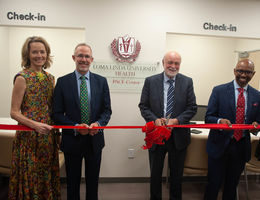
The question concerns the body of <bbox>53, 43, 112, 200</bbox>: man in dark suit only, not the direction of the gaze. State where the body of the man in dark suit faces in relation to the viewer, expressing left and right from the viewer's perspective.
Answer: facing the viewer

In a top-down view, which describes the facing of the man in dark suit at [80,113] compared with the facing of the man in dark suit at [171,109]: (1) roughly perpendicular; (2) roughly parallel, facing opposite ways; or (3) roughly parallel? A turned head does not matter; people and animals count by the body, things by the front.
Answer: roughly parallel

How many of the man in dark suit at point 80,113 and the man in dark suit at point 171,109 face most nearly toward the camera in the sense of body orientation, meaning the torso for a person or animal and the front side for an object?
2

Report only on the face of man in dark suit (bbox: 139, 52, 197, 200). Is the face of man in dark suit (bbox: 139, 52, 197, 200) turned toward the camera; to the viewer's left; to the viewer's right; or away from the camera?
toward the camera

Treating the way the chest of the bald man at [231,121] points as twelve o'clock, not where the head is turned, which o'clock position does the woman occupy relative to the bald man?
The woman is roughly at 2 o'clock from the bald man.

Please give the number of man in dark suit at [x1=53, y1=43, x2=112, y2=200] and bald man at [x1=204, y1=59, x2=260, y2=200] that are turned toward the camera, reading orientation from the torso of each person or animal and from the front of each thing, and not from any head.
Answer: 2

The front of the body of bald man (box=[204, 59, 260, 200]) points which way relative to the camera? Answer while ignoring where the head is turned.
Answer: toward the camera

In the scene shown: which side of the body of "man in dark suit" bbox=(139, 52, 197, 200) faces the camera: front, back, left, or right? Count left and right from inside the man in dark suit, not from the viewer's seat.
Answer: front

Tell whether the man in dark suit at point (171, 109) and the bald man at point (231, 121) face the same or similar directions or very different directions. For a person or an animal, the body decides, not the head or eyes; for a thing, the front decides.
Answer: same or similar directions

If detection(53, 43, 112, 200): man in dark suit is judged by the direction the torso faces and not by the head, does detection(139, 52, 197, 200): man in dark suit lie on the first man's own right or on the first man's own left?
on the first man's own left

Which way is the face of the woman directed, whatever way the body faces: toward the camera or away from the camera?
toward the camera

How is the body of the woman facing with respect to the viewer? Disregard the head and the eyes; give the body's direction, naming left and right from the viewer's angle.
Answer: facing the viewer and to the right of the viewer
